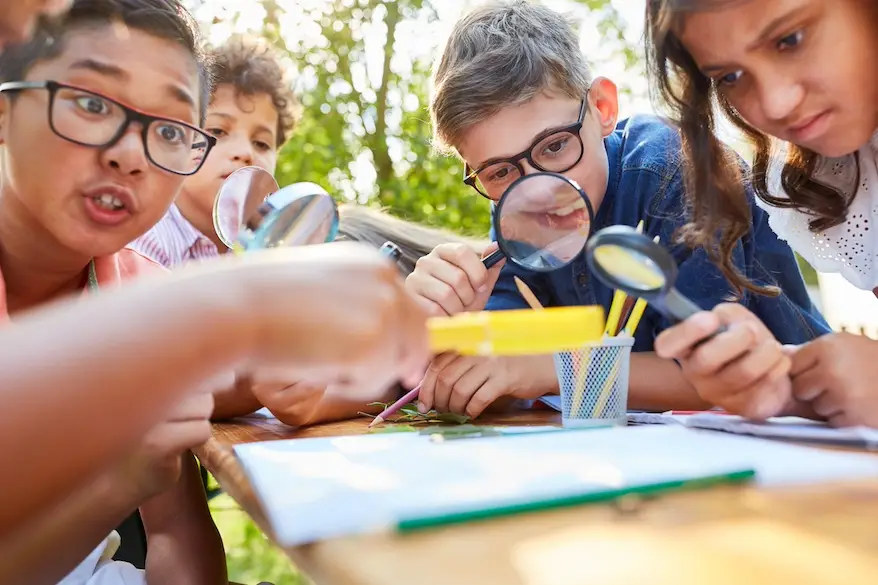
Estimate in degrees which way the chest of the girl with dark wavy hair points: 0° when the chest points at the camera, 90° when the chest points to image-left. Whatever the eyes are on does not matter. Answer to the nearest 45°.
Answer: approximately 45°

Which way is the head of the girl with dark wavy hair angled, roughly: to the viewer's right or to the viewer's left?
to the viewer's left

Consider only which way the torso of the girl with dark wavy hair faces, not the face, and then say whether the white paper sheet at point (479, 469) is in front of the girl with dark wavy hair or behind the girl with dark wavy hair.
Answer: in front
